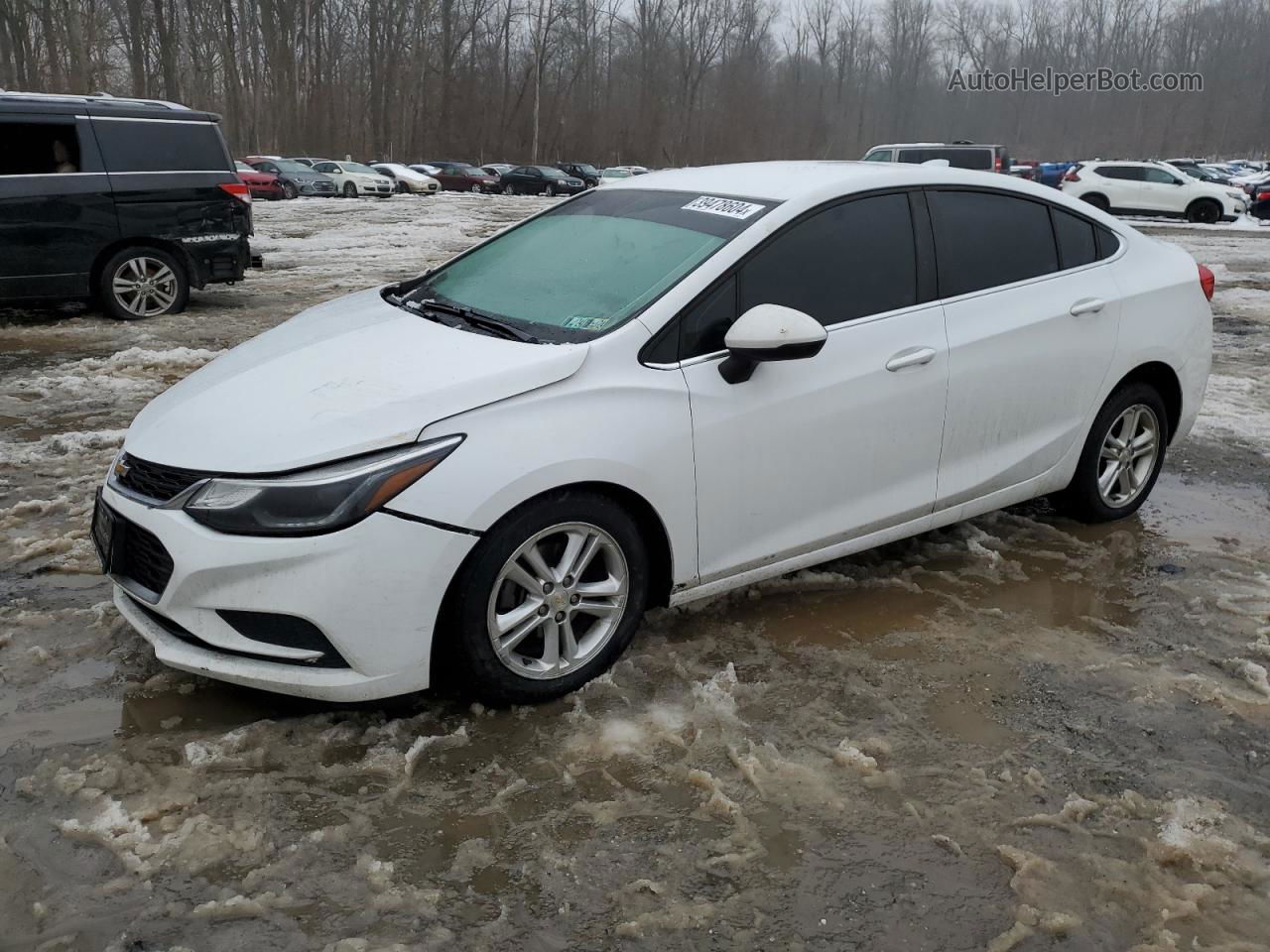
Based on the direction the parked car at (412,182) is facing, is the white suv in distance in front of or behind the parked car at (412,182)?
in front

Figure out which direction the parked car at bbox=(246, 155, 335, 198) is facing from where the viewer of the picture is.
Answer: facing the viewer and to the right of the viewer

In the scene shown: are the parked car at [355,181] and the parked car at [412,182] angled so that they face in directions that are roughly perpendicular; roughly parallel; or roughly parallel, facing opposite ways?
roughly parallel

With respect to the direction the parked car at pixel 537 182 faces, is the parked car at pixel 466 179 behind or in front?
behind

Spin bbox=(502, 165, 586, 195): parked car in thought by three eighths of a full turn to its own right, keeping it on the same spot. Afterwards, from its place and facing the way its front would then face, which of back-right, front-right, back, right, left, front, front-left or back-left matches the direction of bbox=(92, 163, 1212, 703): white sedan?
left

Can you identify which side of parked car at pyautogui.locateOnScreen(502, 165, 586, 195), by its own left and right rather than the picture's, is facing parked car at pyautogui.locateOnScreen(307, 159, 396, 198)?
right

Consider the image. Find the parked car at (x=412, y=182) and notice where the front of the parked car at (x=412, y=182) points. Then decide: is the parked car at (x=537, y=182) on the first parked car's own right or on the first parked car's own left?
on the first parked car's own left

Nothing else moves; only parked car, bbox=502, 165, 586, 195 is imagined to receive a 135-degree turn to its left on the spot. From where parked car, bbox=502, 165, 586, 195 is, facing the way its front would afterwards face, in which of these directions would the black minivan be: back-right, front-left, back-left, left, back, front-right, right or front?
back

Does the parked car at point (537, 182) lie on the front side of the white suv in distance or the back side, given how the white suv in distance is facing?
on the back side

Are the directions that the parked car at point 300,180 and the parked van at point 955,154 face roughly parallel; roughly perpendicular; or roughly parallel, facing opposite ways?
roughly parallel, facing opposite ways

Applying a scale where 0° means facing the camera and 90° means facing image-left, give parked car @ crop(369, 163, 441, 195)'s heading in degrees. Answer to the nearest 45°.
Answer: approximately 315°

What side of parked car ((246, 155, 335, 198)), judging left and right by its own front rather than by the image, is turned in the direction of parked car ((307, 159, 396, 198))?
left

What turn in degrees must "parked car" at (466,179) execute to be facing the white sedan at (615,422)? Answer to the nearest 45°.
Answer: approximately 45° to its right

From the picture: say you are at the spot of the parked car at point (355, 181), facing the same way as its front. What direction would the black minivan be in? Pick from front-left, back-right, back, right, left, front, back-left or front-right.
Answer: front-right

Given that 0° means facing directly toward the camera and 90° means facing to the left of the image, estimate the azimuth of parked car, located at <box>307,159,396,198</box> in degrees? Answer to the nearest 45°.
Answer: approximately 315°

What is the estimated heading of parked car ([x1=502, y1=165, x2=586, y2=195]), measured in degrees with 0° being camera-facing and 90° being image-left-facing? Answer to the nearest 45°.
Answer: approximately 315°

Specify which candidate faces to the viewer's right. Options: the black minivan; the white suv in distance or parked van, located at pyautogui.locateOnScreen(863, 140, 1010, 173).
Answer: the white suv in distance

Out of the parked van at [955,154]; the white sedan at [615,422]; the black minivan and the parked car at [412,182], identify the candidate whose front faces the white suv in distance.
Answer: the parked car at [412,182]

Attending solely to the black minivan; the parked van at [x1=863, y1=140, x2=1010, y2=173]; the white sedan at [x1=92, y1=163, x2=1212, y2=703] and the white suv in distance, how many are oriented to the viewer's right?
1

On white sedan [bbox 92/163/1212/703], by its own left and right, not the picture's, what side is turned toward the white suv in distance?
back
